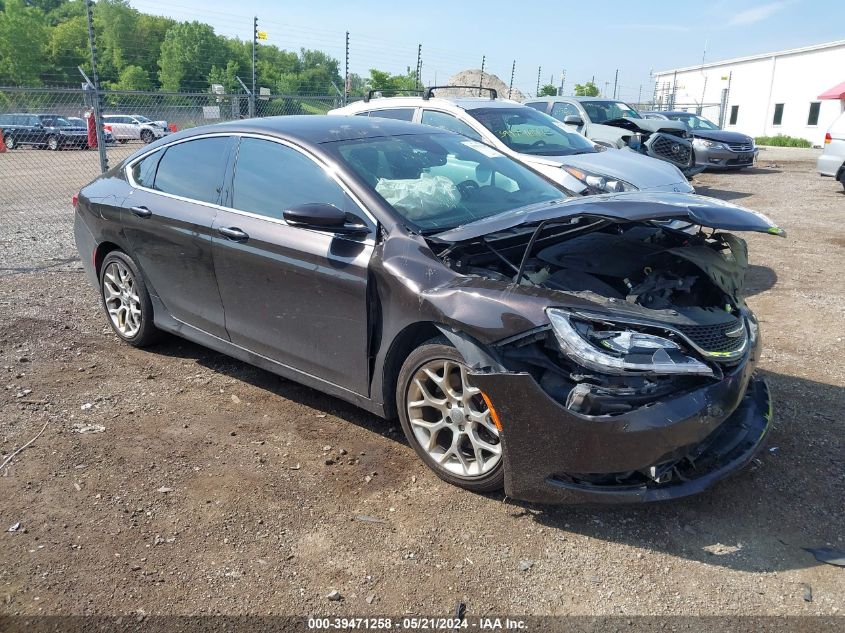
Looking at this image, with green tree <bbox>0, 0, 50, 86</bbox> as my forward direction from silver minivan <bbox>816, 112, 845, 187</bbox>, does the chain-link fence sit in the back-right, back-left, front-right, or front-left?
front-left

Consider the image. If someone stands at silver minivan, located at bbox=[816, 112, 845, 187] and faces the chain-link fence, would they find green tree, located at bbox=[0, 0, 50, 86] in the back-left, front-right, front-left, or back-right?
front-right

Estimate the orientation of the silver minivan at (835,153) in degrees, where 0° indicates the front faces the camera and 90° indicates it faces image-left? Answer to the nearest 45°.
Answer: approximately 270°

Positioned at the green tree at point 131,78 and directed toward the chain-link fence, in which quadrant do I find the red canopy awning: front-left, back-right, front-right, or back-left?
front-left

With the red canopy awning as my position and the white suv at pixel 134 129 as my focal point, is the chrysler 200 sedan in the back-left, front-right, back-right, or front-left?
front-left

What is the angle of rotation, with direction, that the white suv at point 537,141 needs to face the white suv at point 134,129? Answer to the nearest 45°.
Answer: approximately 180°

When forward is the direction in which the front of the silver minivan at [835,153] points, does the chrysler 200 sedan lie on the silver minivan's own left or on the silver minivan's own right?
on the silver minivan's own right

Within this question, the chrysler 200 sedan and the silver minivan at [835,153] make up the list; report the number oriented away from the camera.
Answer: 0

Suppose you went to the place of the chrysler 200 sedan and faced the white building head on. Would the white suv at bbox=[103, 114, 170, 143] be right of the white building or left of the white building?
left

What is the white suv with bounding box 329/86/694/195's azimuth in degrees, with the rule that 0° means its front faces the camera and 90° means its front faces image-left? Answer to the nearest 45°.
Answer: approximately 315°

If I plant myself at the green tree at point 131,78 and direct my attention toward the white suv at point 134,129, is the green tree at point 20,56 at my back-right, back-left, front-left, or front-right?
back-right

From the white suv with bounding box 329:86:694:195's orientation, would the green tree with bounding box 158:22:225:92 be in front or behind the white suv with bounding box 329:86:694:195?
behind

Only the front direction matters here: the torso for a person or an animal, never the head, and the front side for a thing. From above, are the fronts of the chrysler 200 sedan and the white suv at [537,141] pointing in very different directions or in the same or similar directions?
same or similar directions

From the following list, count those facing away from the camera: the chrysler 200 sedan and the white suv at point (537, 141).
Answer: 0

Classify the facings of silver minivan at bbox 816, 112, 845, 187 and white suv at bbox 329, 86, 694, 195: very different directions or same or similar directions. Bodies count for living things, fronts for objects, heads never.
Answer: same or similar directions
